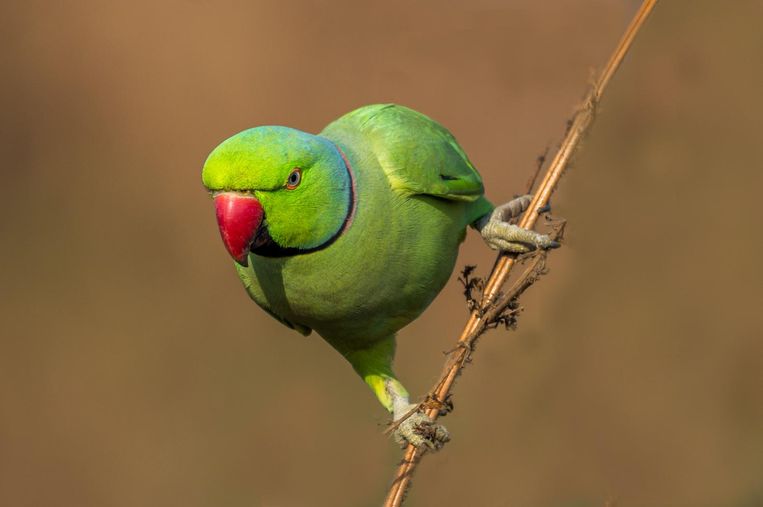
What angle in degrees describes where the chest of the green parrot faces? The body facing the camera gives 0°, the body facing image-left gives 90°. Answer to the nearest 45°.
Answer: approximately 45°
